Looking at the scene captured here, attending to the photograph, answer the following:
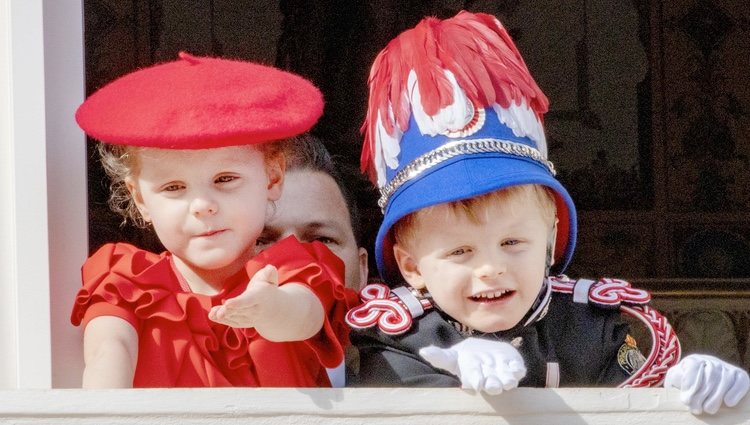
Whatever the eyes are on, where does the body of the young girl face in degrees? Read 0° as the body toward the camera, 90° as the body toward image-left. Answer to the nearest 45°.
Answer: approximately 0°

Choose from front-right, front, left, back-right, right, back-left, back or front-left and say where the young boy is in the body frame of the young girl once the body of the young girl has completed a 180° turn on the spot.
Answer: right

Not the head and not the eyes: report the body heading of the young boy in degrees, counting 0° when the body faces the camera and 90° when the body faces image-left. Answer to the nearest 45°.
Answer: approximately 0°
